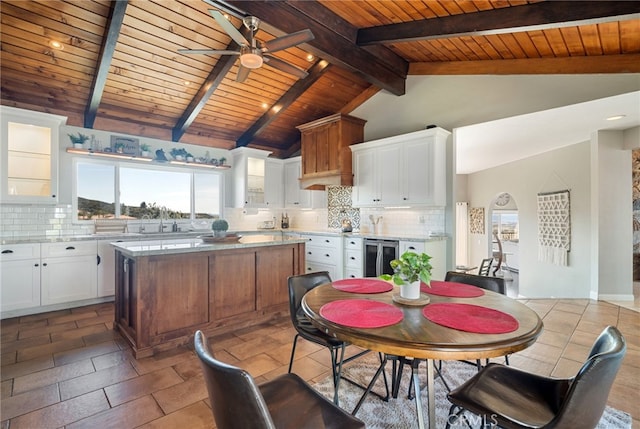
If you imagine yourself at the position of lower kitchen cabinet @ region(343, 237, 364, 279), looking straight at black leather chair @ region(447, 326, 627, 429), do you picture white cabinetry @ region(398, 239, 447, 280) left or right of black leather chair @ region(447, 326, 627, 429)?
left

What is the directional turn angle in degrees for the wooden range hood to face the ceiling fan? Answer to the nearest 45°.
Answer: approximately 45° to its left

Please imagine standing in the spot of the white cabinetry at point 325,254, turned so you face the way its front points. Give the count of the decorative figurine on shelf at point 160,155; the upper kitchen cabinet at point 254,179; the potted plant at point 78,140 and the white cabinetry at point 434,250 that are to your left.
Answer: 1

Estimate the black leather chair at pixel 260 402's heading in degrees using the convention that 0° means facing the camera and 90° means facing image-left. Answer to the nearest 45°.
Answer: approximately 225°

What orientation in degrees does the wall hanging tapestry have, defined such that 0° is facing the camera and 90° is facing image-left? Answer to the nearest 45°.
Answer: approximately 45°

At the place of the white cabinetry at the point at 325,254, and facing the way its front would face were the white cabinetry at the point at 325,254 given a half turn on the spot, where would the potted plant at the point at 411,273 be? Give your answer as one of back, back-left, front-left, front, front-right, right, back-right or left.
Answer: back-right

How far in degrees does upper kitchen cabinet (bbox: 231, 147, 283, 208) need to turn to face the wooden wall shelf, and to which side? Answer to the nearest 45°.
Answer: approximately 90° to its right

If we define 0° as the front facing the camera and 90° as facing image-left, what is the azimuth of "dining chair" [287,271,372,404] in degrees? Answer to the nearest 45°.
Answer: approximately 315°

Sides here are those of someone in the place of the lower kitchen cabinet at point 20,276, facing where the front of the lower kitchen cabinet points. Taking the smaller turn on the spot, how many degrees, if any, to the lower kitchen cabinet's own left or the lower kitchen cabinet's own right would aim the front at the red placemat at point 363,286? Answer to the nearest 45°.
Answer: approximately 45° to the lower kitchen cabinet's own left

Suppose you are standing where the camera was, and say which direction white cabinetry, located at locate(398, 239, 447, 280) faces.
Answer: facing the viewer and to the left of the viewer
